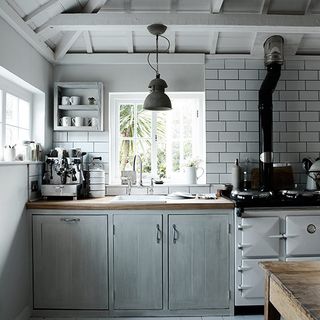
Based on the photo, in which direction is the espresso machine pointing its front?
toward the camera

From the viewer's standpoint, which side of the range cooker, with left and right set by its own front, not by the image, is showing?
front

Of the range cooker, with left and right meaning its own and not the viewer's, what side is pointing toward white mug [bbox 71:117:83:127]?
right

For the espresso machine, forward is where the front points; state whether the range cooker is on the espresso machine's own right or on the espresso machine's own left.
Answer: on the espresso machine's own left

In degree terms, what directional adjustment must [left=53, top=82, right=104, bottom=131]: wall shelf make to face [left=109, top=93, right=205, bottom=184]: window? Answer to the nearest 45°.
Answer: approximately 90° to its left

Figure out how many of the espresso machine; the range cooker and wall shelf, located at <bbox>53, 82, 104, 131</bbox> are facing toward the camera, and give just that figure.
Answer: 3

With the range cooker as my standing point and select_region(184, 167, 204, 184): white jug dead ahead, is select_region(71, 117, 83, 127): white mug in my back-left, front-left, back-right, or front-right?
front-left

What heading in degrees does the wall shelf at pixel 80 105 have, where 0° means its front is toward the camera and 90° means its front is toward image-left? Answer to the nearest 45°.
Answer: approximately 0°

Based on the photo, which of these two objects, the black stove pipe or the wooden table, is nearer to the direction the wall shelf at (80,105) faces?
the wooden table
